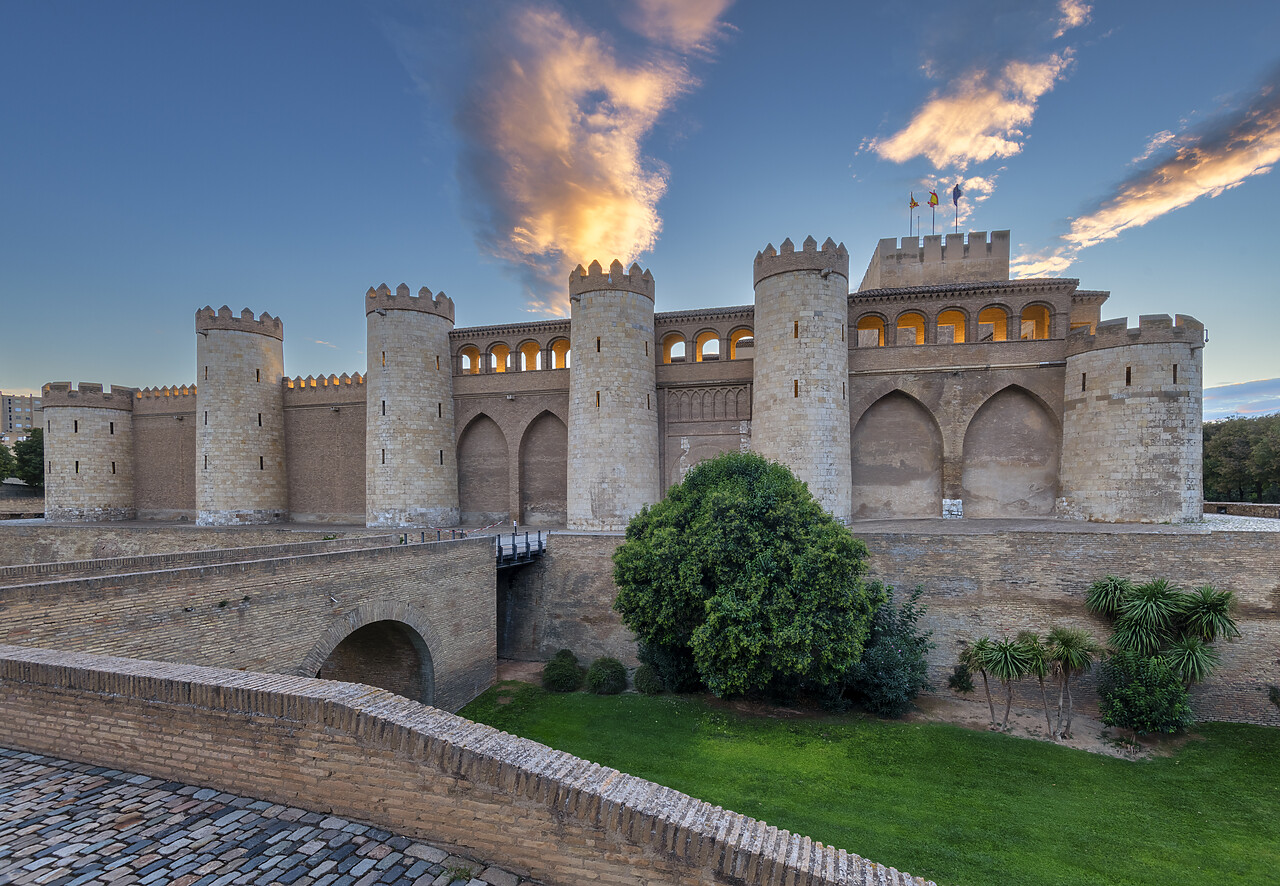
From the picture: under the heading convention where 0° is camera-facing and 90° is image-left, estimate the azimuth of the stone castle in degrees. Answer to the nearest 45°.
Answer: approximately 0°

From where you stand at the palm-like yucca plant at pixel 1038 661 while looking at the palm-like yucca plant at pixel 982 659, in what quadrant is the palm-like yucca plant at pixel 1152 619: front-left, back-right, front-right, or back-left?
back-right

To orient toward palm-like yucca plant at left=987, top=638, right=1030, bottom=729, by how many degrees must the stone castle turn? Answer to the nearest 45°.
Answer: approximately 45° to its left

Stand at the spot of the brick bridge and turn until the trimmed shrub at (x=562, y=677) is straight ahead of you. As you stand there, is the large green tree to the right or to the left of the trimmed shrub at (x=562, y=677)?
right

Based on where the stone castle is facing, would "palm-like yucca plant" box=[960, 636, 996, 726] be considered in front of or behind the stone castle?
in front

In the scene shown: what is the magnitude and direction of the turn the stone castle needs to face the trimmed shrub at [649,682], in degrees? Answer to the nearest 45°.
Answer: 0° — it already faces it

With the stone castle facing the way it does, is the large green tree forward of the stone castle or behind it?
forward

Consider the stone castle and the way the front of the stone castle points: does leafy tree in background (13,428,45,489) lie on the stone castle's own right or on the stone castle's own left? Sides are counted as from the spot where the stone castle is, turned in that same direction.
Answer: on the stone castle's own right

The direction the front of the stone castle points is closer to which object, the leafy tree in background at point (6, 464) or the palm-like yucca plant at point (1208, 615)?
the palm-like yucca plant
